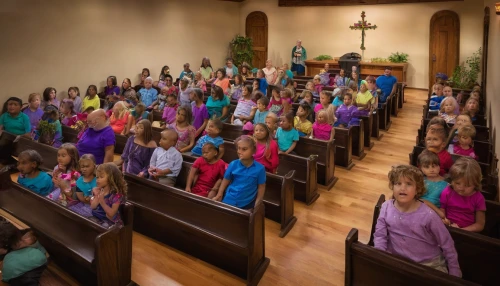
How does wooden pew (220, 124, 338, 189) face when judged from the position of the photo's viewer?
facing away from the viewer and to the right of the viewer

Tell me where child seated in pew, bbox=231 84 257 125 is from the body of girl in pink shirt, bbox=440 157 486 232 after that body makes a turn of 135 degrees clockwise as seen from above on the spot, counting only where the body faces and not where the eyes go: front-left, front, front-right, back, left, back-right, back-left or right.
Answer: front-left

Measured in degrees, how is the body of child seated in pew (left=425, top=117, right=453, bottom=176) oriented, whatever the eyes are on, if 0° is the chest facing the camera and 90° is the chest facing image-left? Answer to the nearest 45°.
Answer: approximately 45°

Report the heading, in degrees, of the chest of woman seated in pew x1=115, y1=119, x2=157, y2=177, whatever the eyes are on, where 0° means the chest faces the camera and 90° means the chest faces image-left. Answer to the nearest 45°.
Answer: approximately 45°
